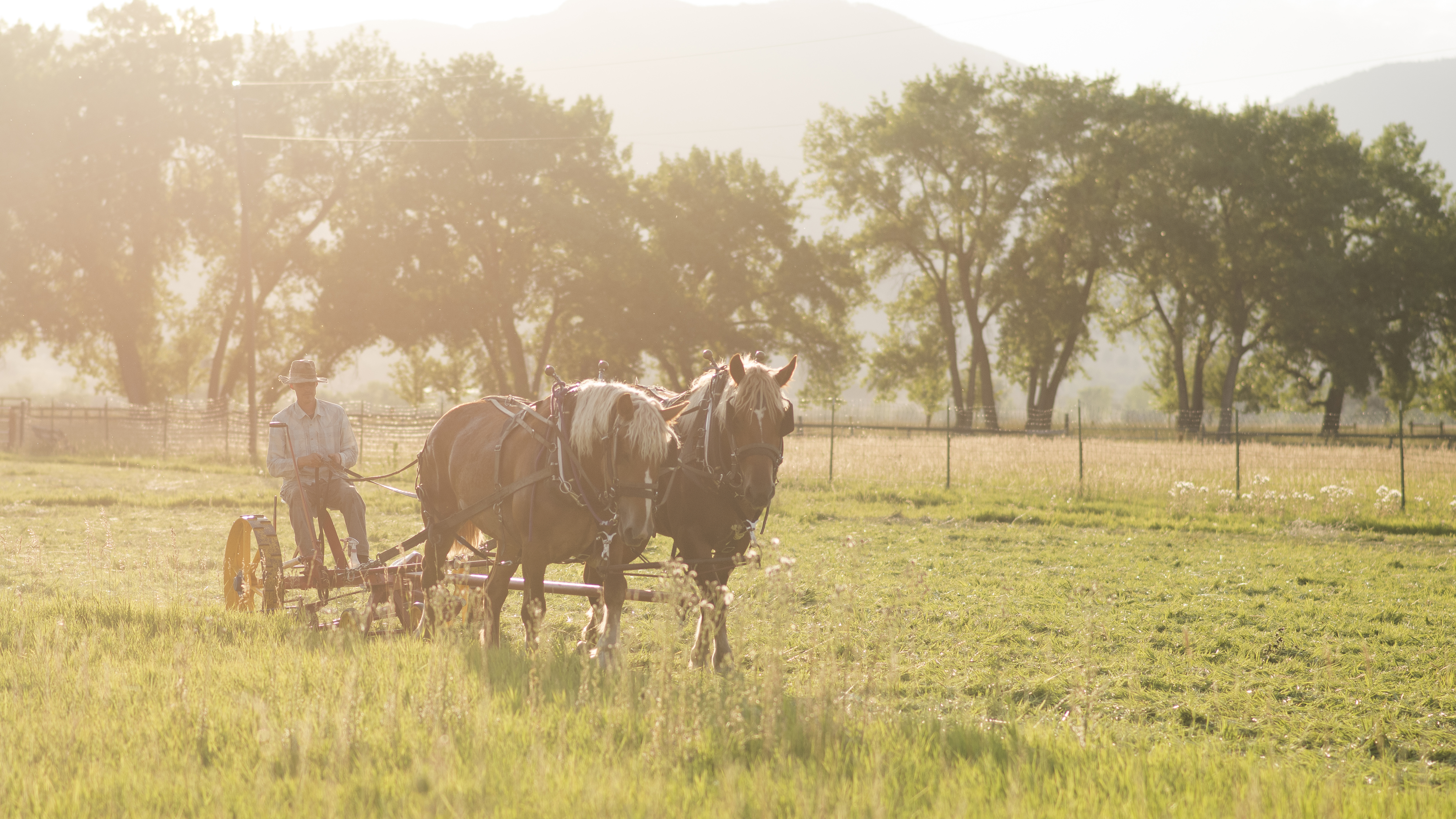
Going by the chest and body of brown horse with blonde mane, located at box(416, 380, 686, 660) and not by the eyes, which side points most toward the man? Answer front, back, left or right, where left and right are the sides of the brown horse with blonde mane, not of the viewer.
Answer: back

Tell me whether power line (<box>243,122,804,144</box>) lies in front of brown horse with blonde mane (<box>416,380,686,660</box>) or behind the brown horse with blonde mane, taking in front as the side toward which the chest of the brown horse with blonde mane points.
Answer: behind

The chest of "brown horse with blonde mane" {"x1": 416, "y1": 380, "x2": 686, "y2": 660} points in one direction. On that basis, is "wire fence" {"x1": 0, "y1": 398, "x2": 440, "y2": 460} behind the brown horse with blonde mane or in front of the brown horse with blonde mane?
behind

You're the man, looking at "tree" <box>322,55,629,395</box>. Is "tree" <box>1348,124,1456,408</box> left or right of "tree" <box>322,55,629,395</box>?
right

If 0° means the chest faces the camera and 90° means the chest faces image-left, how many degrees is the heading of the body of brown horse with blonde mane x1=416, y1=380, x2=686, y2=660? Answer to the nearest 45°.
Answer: approximately 315°

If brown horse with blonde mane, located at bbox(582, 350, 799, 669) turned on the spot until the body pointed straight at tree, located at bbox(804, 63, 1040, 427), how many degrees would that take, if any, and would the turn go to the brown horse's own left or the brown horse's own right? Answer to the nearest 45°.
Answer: approximately 135° to the brown horse's own left

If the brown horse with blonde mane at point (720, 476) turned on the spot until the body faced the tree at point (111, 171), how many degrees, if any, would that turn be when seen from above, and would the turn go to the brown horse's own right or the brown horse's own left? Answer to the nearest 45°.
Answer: approximately 180°

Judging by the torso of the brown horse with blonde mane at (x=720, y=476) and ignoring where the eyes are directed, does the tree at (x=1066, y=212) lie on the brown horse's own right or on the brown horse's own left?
on the brown horse's own left

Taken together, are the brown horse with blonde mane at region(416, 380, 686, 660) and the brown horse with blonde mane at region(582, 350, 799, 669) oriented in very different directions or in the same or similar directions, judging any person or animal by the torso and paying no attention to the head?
same or similar directions

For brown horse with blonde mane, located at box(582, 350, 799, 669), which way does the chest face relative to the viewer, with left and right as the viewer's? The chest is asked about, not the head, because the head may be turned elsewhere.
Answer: facing the viewer and to the right of the viewer
